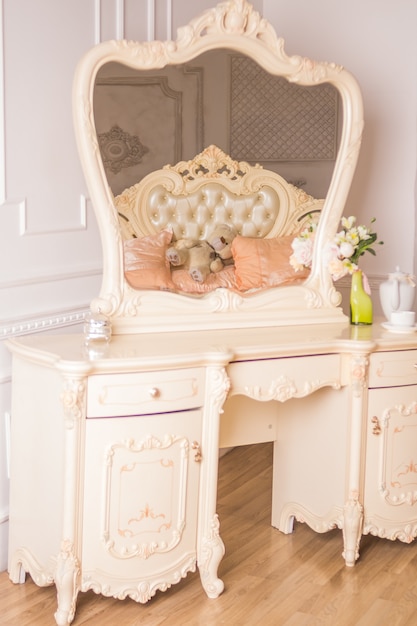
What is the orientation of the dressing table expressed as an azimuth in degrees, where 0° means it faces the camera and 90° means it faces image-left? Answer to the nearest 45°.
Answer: approximately 315°
